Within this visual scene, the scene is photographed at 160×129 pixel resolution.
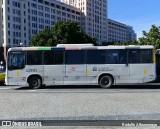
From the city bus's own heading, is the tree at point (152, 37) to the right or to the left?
on its right

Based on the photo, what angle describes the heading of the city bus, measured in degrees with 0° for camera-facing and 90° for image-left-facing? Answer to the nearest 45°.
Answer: approximately 90°
